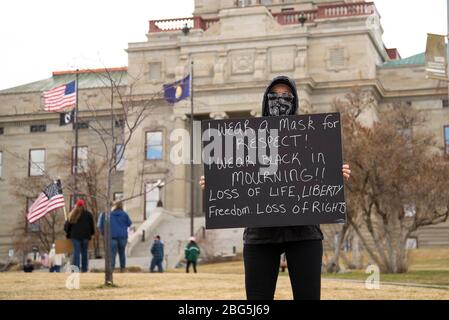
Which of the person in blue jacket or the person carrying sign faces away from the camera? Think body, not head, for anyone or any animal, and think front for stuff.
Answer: the person in blue jacket

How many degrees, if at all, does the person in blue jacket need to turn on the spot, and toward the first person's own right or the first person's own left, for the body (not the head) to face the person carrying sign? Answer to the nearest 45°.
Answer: approximately 180°

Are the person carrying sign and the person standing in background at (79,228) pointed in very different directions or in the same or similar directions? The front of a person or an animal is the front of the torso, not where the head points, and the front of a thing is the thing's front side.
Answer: very different directions

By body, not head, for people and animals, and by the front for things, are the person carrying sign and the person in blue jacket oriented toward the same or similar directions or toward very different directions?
very different directions

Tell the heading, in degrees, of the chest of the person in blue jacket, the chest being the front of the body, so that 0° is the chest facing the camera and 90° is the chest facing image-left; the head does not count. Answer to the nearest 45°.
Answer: approximately 180°

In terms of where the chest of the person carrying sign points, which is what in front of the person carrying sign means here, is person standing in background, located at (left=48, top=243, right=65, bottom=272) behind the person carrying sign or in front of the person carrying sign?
behind

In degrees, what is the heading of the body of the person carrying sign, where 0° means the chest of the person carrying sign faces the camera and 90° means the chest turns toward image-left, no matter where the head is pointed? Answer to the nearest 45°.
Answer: approximately 0°

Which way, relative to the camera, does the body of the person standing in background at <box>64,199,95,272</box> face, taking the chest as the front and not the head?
away from the camera

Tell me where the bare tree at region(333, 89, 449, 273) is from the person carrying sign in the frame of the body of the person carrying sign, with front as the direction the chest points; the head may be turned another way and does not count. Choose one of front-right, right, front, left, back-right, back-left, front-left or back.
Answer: back

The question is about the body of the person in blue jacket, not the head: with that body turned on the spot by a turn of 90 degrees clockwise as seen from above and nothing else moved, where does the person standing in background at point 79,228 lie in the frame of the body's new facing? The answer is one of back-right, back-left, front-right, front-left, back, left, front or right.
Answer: back-right
